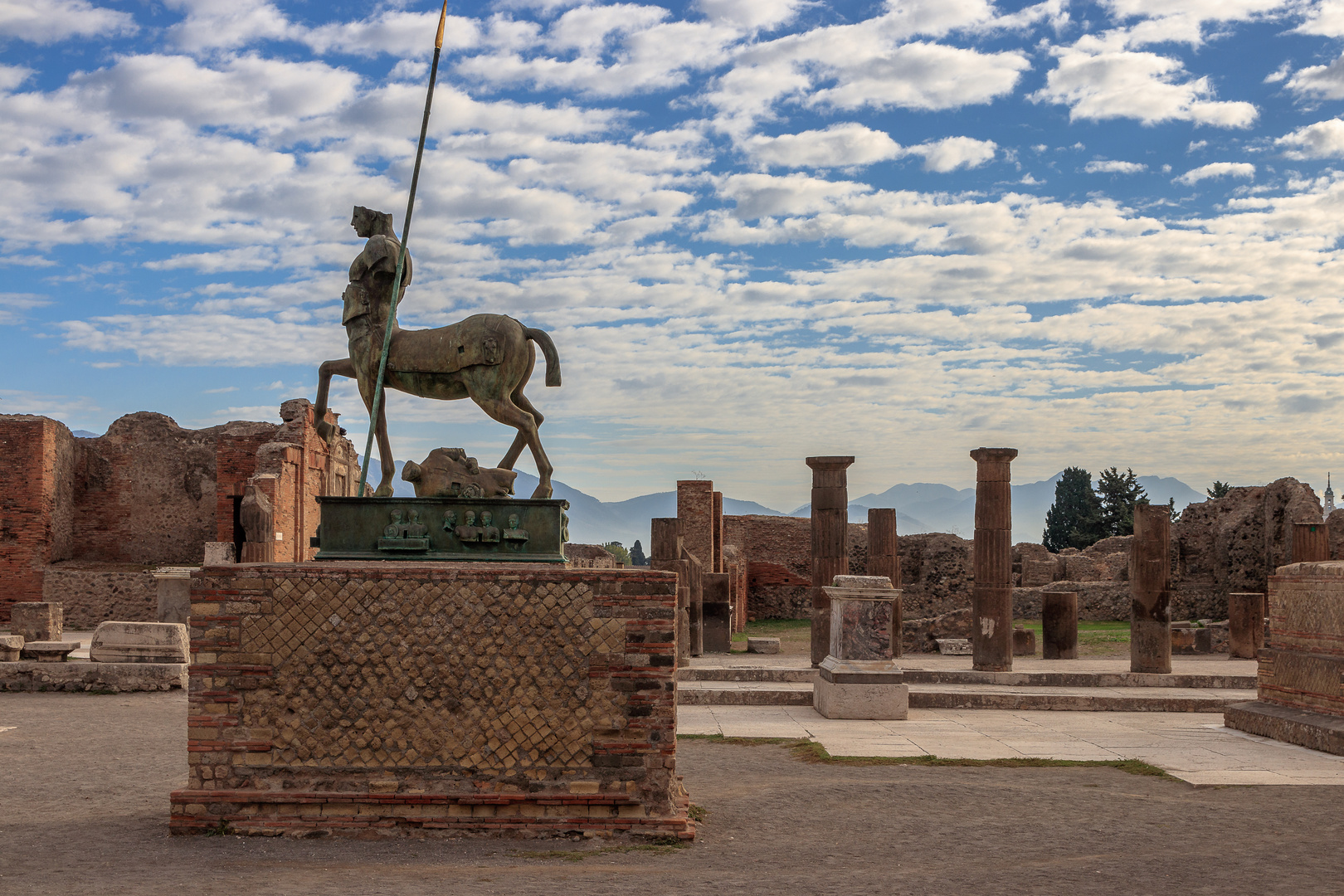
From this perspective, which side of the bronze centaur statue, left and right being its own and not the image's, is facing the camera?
left

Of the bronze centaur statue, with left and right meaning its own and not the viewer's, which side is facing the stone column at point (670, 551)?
right

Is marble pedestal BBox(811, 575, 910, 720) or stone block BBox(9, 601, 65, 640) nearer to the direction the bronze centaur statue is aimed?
the stone block

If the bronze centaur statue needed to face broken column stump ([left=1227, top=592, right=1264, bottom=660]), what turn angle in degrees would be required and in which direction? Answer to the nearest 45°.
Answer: approximately 135° to its right

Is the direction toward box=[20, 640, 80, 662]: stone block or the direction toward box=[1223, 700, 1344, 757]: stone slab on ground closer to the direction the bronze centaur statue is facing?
the stone block

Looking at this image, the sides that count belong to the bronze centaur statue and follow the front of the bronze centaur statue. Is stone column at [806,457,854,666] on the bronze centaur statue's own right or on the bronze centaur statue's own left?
on the bronze centaur statue's own right

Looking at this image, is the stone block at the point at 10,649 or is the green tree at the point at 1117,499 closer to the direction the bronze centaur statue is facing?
the stone block

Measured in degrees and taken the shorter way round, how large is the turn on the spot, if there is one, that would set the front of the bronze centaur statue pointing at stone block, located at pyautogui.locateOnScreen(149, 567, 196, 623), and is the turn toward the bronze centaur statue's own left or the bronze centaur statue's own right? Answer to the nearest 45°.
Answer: approximately 90° to the bronze centaur statue's own right
